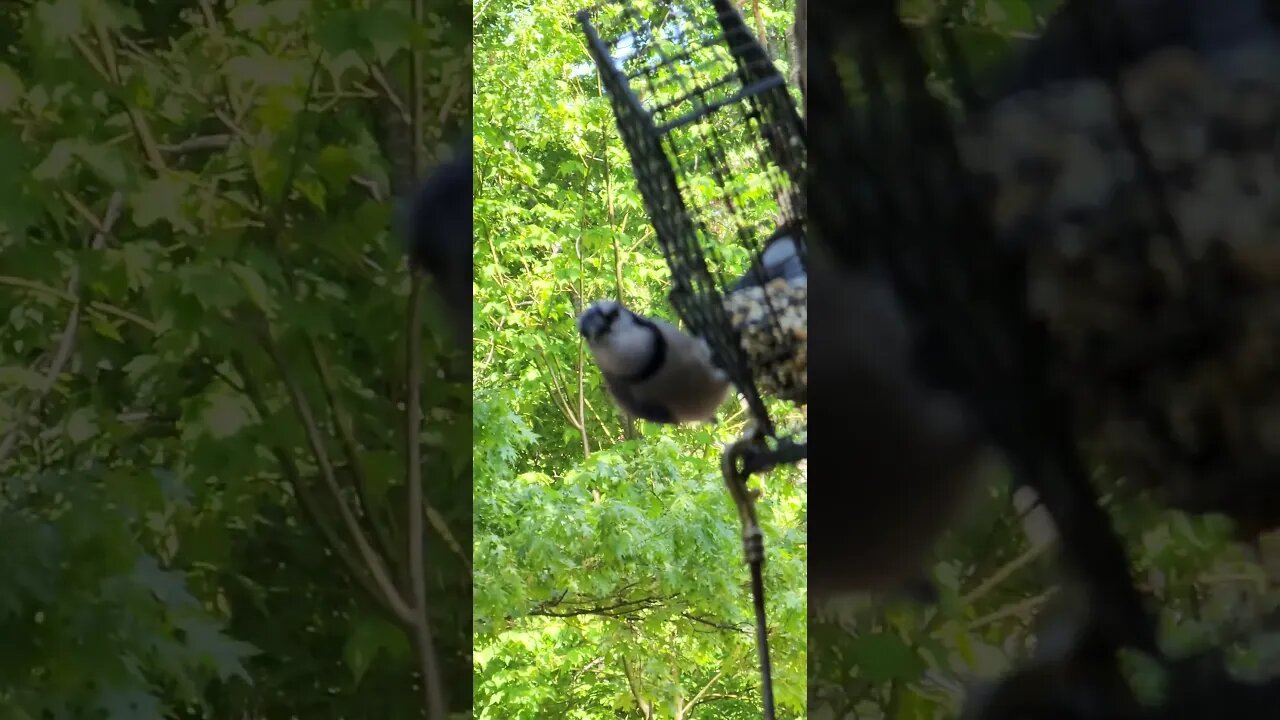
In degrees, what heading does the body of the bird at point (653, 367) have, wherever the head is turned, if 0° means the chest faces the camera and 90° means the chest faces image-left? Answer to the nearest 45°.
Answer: approximately 45°
